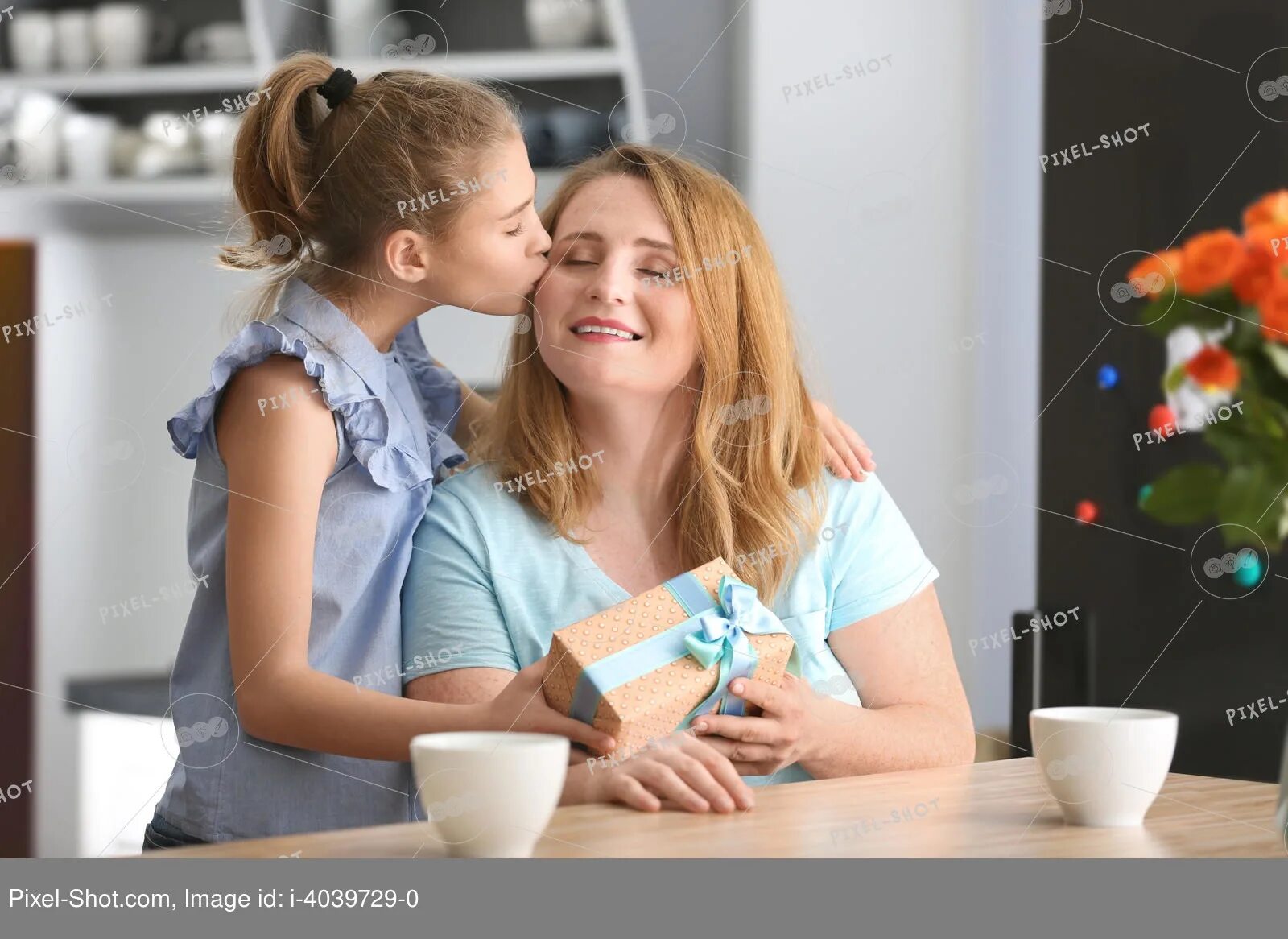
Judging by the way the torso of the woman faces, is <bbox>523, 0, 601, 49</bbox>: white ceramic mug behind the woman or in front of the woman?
behind

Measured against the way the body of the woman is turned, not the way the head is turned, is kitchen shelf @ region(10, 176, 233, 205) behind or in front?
behind

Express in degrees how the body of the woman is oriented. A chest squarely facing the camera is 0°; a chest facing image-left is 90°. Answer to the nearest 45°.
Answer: approximately 0°

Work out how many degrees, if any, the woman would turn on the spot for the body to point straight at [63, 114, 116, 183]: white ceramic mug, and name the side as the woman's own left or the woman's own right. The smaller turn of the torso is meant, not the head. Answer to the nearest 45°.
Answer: approximately 135° to the woman's own right

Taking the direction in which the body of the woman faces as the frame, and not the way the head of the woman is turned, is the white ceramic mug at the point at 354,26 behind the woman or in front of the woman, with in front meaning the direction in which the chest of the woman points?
behind

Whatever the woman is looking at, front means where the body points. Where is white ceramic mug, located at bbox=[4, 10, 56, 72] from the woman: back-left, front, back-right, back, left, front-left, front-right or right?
back-right

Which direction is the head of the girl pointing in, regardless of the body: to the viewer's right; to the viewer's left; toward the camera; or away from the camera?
to the viewer's right
